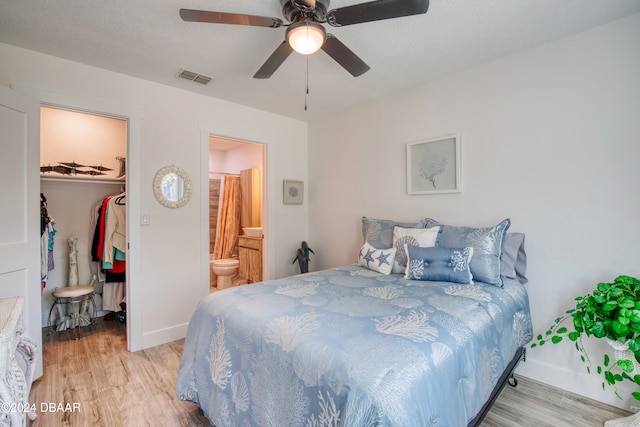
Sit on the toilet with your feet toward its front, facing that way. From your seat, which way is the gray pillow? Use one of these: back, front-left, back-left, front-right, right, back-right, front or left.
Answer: left

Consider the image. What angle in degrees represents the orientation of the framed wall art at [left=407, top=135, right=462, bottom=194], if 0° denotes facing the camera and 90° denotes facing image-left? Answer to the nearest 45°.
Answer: approximately 45°

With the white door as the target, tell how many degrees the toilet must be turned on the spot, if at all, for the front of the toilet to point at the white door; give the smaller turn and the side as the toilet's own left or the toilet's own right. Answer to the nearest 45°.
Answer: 0° — it already faces it

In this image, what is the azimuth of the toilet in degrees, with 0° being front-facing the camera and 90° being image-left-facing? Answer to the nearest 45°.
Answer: approximately 45°

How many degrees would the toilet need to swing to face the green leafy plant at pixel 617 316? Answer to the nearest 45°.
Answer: approximately 90° to its left

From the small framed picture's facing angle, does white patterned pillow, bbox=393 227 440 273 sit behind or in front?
in front

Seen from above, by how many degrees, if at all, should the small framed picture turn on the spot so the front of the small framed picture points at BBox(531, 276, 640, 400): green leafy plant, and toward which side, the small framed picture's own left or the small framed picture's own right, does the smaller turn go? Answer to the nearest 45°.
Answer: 0° — it already faces it

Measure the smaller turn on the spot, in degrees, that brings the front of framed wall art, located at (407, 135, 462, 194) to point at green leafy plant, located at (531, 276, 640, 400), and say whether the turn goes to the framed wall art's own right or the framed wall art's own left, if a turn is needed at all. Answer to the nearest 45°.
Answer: approximately 90° to the framed wall art's own left

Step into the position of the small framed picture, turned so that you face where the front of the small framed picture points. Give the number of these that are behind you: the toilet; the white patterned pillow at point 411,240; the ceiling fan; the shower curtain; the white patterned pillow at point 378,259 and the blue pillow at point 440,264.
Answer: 2

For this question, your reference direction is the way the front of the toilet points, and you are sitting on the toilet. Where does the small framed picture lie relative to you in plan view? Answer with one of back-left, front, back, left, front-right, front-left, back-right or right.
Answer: left

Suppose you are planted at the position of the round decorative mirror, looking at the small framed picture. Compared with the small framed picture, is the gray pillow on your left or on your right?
right

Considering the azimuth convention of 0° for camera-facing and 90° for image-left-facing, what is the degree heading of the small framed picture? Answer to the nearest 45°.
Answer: approximately 315°

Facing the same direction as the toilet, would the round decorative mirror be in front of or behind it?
in front

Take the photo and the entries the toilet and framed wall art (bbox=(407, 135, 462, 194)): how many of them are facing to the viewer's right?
0

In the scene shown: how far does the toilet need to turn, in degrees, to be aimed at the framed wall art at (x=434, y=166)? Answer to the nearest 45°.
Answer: approximately 90° to its left

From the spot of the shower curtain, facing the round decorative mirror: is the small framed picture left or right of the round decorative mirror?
left
